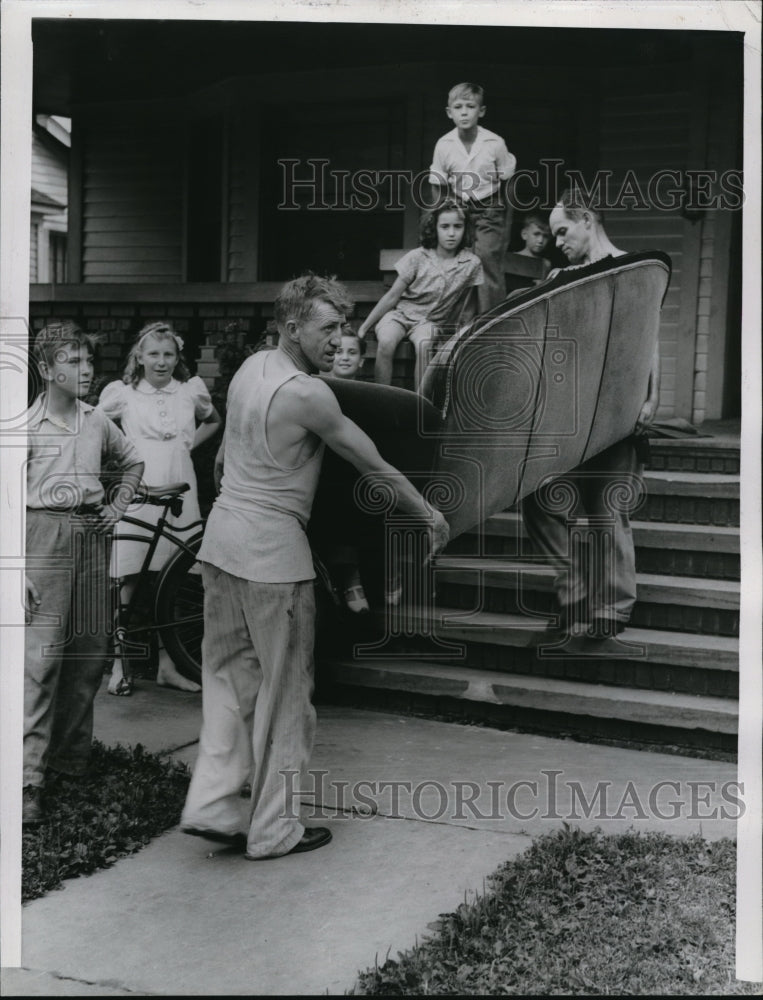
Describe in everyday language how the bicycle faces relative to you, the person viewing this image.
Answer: facing to the left of the viewer

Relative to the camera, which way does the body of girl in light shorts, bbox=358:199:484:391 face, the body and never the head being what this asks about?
toward the camera

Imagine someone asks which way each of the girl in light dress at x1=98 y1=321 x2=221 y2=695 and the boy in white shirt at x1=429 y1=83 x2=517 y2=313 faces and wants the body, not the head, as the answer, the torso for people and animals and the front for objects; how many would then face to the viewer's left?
0

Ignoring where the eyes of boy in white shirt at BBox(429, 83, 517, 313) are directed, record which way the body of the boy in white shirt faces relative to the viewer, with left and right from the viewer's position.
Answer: facing the viewer
